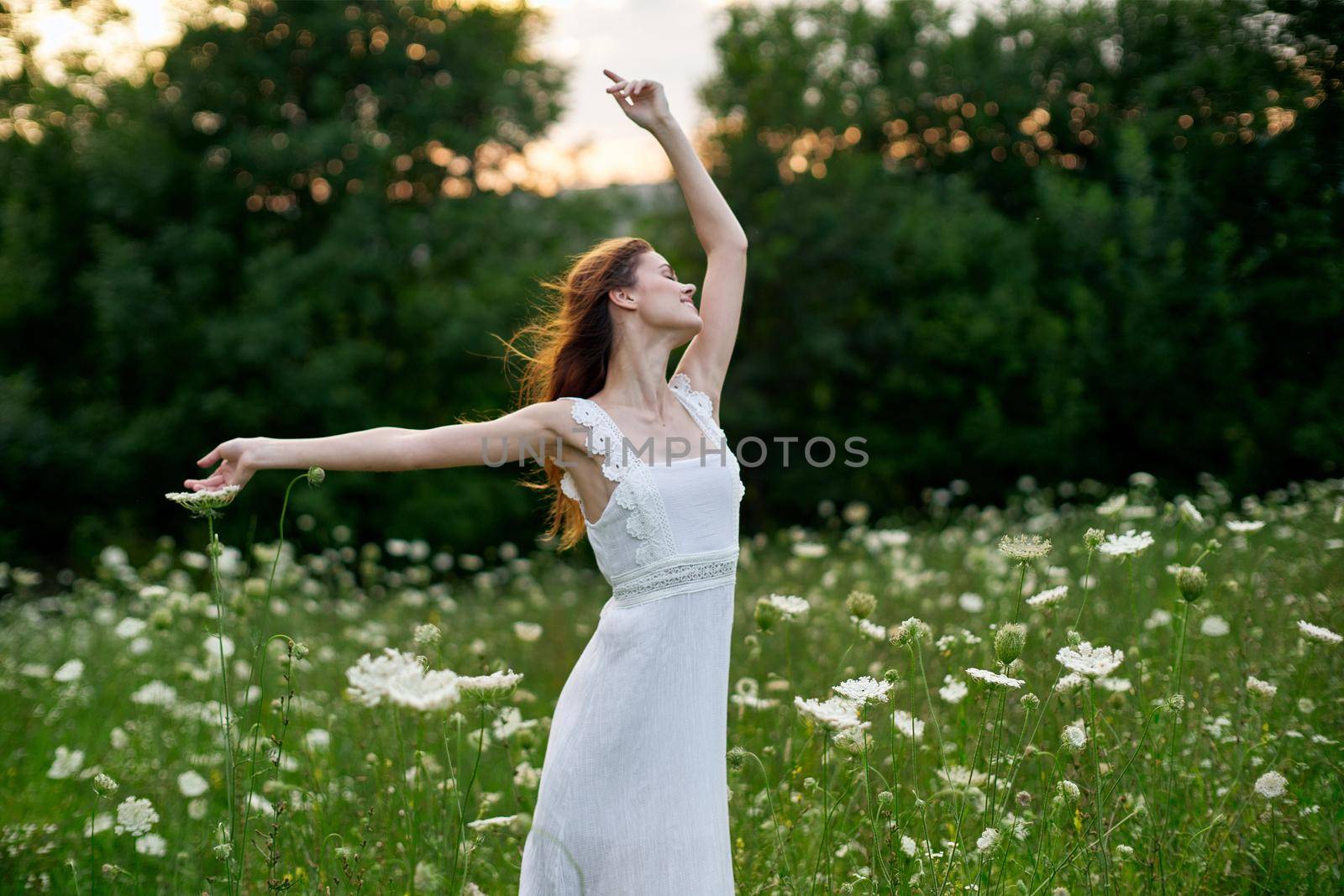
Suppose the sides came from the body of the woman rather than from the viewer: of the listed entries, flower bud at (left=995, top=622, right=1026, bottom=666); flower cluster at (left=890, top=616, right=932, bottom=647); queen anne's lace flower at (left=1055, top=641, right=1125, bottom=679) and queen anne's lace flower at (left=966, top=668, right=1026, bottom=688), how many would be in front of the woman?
4

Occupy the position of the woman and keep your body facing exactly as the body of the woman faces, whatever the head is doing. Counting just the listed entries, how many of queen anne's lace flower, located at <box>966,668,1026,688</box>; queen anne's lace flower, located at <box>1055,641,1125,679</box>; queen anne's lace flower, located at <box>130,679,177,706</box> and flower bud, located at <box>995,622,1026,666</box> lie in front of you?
3

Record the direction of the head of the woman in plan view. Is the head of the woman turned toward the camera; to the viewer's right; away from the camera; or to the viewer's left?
to the viewer's right

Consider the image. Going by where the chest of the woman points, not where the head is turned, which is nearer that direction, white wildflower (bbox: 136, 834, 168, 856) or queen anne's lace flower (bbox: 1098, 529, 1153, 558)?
the queen anne's lace flower

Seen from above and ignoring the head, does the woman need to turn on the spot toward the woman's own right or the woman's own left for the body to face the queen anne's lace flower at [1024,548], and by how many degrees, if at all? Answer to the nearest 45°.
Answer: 0° — they already face it

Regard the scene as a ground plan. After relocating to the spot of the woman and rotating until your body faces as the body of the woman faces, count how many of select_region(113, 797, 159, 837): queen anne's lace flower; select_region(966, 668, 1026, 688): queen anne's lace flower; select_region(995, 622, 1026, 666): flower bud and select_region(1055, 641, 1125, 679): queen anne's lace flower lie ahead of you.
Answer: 3

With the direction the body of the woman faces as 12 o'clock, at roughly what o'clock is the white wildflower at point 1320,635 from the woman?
The white wildflower is roughly at 11 o'clock from the woman.

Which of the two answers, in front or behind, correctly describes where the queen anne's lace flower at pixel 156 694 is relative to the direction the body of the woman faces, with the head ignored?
behind

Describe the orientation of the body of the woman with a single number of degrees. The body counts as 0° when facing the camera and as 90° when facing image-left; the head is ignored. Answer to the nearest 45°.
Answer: approximately 315°

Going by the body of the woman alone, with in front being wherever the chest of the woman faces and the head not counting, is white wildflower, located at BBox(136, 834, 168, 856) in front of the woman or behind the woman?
behind
